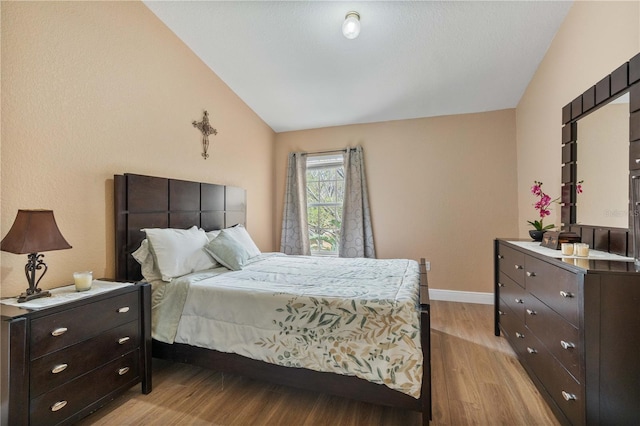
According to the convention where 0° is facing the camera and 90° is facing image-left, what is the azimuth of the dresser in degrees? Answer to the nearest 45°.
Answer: approximately 45°

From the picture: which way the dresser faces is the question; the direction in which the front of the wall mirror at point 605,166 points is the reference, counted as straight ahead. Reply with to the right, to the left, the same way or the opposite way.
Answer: the same way

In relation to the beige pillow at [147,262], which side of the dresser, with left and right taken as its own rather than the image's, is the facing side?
front

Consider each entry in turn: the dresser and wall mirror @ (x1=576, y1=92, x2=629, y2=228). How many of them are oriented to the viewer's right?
0

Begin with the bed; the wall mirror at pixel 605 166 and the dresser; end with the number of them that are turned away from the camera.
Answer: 0

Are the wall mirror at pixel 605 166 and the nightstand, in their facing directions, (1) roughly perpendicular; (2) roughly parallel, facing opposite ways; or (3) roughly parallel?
roughly parallel, facing opposite ways

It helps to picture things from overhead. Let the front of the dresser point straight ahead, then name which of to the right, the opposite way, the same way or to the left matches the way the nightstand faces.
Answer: the opposite way

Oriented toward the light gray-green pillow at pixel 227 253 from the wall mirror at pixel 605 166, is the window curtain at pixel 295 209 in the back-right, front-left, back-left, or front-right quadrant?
front-right

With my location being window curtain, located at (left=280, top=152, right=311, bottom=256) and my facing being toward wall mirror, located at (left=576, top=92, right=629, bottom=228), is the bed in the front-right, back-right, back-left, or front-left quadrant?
front-right

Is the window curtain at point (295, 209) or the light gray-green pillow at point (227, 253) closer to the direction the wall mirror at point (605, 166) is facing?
the light gray-green pillow

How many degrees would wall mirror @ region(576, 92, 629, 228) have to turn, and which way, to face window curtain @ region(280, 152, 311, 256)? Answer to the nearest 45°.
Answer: approximately 45° to its right

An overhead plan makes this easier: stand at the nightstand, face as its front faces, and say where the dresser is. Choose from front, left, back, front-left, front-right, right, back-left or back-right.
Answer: front

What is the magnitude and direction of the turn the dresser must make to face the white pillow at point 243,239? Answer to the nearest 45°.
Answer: approximately 45° to its right

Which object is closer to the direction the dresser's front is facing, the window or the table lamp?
the table lamp

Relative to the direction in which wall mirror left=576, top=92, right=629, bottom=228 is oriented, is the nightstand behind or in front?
in front
